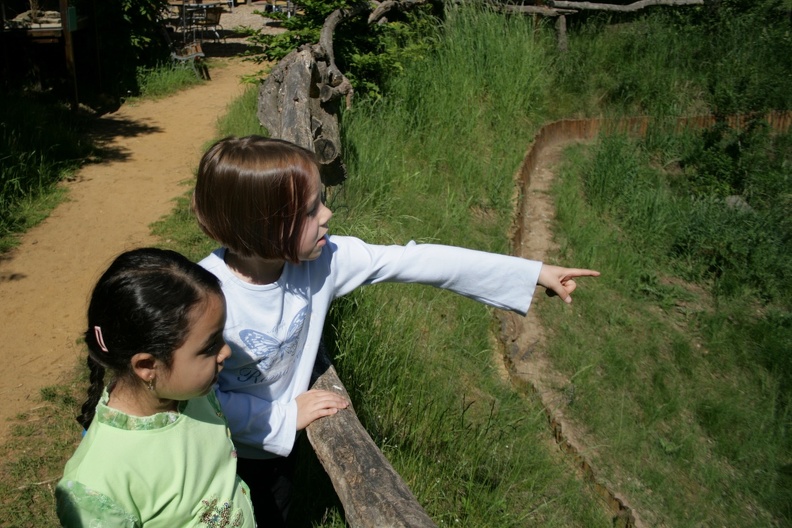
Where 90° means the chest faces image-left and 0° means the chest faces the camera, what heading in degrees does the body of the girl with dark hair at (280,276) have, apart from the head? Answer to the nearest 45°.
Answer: approximately 315°

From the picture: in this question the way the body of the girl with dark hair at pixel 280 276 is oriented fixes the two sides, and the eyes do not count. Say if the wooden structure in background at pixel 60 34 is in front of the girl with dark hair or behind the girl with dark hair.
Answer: behind

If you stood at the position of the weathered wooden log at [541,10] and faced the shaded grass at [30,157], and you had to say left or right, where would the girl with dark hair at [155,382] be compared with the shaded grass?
left

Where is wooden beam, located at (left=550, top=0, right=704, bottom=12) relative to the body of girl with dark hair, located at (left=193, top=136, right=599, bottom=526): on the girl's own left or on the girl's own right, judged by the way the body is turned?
on the girl's own left

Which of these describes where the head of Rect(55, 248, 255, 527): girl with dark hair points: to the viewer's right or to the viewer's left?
to the viewer's right

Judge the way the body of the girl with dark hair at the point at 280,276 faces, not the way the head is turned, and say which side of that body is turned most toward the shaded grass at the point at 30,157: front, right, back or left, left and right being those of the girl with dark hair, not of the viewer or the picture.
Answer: back
